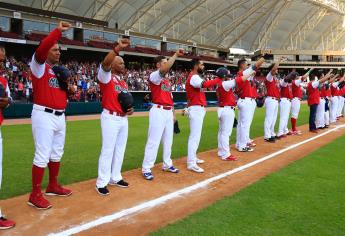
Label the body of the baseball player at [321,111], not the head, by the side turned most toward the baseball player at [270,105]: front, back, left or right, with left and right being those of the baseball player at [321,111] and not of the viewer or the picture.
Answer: right

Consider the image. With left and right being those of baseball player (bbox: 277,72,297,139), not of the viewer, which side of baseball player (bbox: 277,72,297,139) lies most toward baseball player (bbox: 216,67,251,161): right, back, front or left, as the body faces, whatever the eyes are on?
right

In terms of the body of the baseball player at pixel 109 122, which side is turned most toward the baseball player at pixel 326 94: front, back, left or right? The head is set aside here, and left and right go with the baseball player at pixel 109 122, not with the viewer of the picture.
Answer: left
